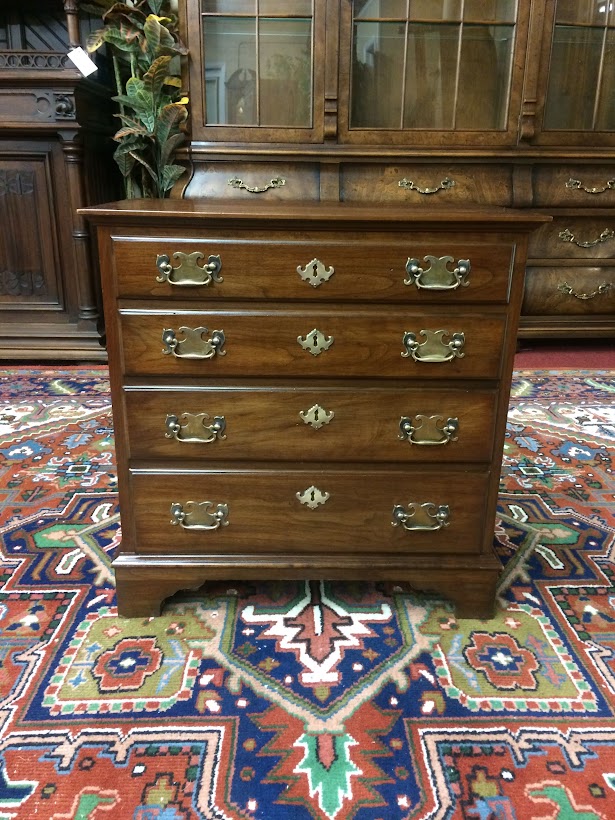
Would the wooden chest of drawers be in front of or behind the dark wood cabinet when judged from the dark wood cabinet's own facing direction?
in front

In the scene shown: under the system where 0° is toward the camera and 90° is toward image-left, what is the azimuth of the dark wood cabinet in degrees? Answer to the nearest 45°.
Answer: approximately 0°

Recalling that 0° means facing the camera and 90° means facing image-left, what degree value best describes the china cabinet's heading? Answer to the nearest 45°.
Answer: approximately 0°

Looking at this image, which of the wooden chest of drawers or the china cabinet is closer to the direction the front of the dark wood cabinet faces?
the wooden chest of drawers

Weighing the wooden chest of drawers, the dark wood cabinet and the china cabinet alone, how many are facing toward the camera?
3

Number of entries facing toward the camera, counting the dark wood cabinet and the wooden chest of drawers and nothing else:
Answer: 2

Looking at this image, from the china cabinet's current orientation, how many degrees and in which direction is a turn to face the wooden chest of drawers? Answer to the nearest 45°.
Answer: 0° — it already faces it

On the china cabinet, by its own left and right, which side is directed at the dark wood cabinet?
right

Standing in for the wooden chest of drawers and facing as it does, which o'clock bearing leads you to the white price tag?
The white price tag is roughly at 5 o'clock from the wooden chest of drawers.

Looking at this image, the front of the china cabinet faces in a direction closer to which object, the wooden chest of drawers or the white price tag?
the wooden chest of drawers

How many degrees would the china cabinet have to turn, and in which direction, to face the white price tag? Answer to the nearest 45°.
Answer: approximately 90° to its right

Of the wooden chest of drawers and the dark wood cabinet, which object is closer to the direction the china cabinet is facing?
the wooden chest of drawers

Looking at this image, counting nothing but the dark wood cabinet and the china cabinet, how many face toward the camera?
2
